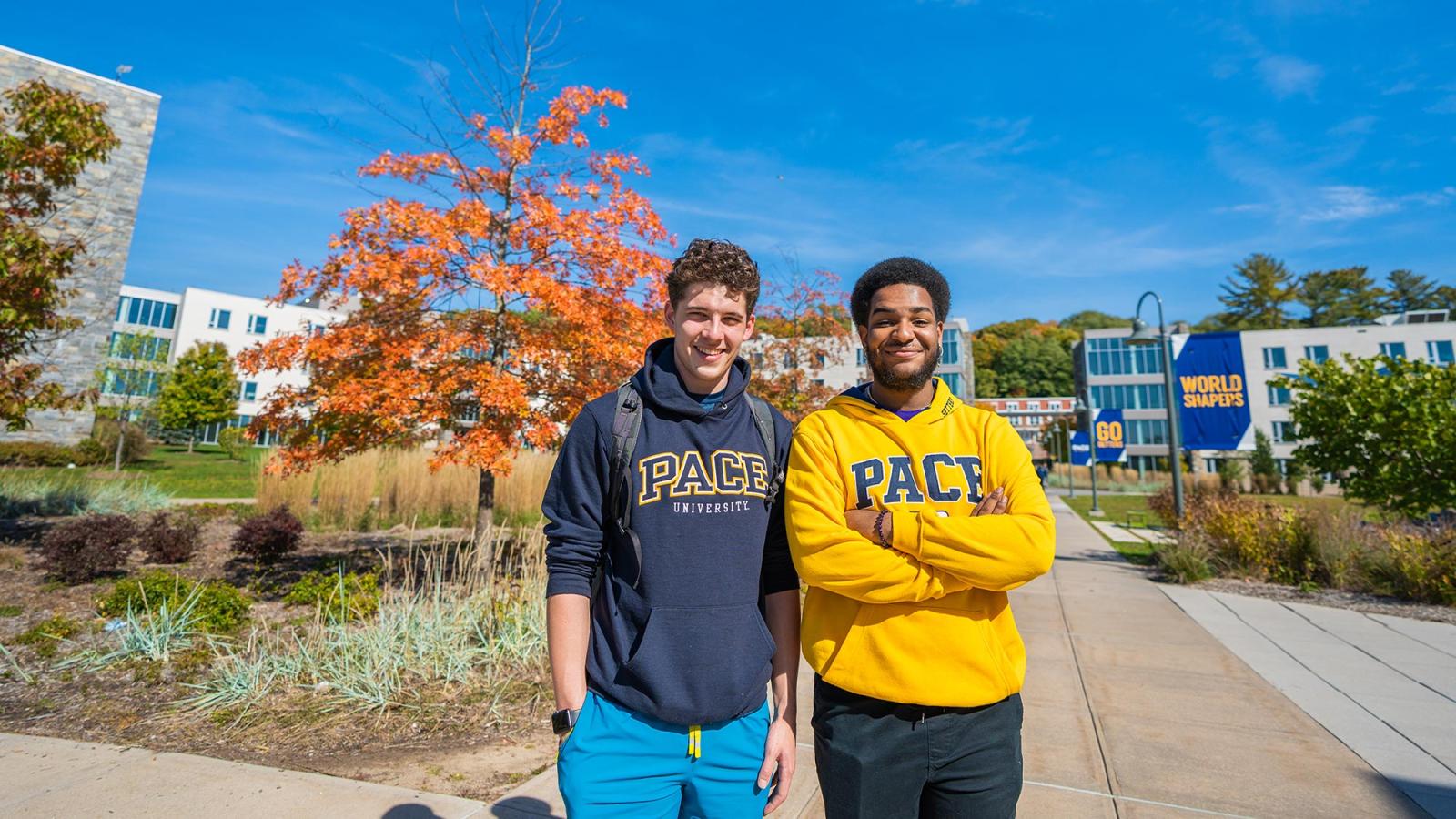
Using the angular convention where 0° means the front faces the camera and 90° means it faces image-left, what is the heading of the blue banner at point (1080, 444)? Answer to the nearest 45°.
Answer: approximately 0°

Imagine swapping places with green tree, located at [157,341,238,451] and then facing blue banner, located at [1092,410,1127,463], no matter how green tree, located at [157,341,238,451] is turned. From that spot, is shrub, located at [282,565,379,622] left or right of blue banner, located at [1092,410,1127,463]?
right

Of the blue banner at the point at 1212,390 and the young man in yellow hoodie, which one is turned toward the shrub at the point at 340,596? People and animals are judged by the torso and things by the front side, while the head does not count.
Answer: the blue banner

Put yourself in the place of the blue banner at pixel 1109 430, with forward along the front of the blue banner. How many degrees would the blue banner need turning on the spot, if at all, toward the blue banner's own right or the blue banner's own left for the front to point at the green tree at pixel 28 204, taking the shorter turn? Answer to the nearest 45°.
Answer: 0° — it already faces it

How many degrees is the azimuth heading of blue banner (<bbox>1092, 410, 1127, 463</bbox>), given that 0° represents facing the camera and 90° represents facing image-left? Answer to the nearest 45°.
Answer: approximately 0°

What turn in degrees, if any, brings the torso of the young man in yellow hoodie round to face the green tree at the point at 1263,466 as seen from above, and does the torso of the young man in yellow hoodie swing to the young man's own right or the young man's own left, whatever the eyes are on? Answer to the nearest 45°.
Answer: approximately 135° to the young man's own left

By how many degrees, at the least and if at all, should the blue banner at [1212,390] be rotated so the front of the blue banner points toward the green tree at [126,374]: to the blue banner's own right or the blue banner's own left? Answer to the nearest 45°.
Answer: approximately 45° to the blue banner's own right

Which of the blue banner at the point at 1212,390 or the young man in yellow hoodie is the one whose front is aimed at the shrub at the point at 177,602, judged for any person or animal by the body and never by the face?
the blue banner

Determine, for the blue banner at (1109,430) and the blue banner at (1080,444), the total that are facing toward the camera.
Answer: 2
